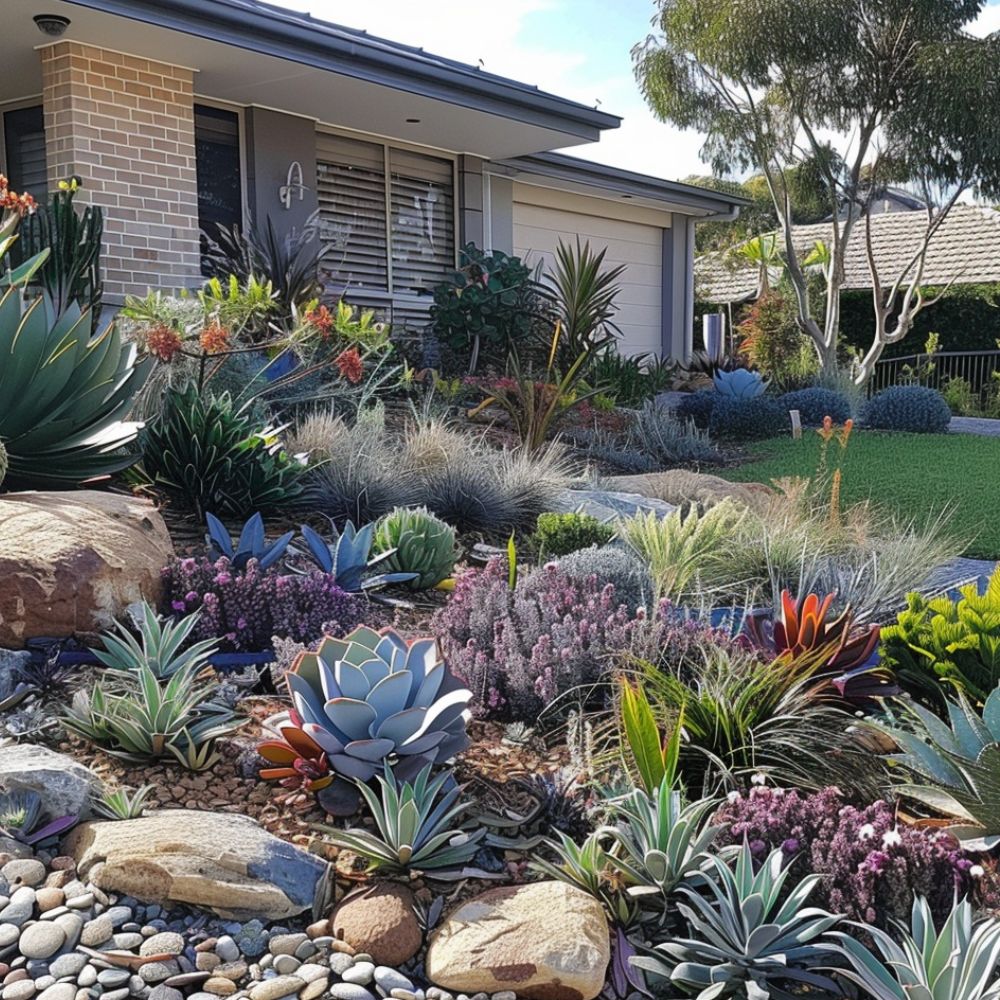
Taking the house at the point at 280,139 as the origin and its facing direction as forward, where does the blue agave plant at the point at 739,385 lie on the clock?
The blue agave plant is roughly at 10 o'clock from the house.

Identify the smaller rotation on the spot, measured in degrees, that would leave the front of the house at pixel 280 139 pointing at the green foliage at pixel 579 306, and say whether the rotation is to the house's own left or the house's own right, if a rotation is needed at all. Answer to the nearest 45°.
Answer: approximately 45° to the house's own left

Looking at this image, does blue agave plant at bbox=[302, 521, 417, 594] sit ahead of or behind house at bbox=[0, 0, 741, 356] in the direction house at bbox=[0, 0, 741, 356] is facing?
ahead

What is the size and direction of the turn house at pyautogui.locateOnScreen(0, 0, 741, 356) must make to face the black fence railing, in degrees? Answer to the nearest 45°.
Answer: approximately 90° to its left

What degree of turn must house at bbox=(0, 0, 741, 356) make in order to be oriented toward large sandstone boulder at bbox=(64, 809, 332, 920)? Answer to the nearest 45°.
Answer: approximately 45° to its right

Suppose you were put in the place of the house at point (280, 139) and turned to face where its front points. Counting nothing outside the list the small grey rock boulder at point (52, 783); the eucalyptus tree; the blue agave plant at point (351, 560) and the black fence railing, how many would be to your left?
2

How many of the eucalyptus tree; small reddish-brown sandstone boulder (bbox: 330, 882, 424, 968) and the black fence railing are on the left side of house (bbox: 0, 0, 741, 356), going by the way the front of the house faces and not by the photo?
2

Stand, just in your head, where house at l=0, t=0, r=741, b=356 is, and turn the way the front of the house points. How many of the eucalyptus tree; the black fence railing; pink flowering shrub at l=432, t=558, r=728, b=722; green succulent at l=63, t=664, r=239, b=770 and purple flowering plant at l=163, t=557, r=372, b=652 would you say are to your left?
2

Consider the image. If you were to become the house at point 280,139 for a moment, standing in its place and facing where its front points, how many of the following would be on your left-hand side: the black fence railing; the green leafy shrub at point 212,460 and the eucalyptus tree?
2

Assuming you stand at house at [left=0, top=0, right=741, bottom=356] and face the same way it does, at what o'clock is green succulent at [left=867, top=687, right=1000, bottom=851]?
The green succulent is roughly at 1 o'clock from the house.

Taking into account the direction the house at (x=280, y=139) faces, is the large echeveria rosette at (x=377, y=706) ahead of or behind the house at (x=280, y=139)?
ahead

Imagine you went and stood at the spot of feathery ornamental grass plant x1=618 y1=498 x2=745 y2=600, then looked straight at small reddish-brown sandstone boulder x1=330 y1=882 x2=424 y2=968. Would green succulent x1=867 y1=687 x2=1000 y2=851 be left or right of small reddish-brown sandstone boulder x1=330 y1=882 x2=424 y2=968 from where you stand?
left

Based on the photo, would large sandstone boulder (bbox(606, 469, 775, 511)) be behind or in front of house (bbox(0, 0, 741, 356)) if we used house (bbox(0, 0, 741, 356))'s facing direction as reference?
in front
